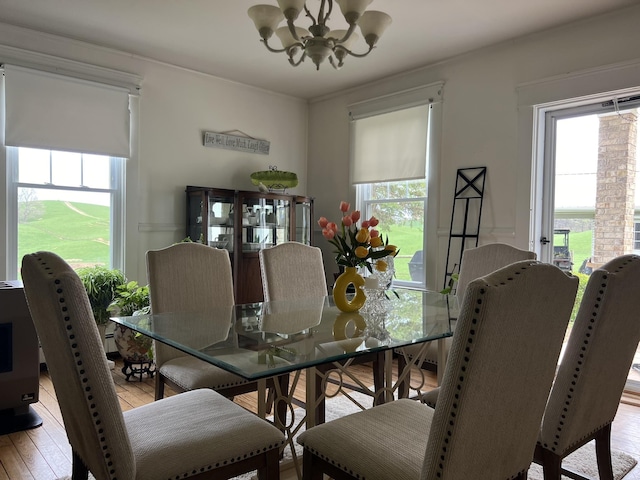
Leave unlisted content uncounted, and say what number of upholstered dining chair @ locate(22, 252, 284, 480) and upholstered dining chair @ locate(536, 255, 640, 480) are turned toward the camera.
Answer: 0

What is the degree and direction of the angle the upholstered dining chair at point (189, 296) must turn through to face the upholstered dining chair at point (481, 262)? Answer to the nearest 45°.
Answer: approximately 45° to its left

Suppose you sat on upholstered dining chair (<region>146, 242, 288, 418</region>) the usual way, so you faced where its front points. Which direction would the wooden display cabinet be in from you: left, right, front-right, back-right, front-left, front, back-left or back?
back-left

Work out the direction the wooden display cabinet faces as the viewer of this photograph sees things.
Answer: facing the viewer and to the right of the viewer

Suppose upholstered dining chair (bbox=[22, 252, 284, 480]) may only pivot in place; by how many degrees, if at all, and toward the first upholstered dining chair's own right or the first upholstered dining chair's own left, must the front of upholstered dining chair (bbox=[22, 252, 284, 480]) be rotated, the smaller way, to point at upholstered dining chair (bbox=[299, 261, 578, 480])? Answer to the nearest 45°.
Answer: approximately 90° to the first upholstered dining chair's own right

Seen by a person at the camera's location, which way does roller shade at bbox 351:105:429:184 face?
facing the viewer and to the left of the viewer

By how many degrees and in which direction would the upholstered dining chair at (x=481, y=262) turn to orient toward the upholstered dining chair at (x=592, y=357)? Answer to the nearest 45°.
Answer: approximately 45° to its left

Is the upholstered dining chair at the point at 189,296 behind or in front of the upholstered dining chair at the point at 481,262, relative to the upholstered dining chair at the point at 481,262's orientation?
in front

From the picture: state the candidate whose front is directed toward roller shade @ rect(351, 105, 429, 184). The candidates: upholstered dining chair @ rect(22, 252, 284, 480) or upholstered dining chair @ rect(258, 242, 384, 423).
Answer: upholstered dining chair @ rect(22, 252, 284, 480)

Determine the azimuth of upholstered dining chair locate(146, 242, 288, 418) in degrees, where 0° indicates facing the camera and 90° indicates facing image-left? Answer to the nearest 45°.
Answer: approximately 315°

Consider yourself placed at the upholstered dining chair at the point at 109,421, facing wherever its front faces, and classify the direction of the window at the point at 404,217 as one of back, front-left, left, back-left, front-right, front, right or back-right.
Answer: front

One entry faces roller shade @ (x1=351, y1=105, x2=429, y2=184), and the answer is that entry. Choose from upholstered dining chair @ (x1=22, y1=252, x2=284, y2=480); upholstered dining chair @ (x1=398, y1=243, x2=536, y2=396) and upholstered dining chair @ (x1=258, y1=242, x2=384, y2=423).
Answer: upholstered dining chair @ (x1=22, y1=252, x2=284, y2=480)

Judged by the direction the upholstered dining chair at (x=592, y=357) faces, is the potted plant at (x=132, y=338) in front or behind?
in front

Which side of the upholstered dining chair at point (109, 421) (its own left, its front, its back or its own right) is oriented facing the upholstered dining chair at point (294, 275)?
front

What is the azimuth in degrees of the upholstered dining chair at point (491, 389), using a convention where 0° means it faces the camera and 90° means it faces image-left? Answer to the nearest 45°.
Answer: approximately 135°
